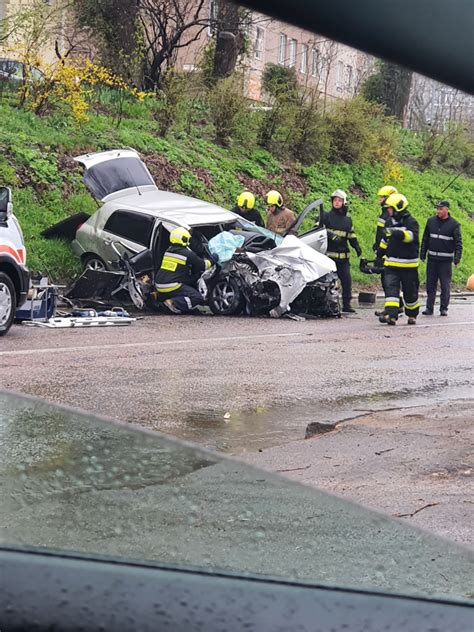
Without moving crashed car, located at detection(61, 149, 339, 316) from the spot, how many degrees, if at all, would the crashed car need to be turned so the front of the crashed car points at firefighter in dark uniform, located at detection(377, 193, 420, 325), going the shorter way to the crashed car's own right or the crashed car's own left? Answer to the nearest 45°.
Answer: approximately 45° to the crashed car's own left

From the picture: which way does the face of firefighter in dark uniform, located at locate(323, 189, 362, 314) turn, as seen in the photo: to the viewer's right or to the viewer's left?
to the viewer's left

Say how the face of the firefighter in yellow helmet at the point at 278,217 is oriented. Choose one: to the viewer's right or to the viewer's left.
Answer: to the viewer's left

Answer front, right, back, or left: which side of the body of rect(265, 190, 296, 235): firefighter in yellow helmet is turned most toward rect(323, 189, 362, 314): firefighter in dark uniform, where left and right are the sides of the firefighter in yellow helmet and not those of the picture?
left

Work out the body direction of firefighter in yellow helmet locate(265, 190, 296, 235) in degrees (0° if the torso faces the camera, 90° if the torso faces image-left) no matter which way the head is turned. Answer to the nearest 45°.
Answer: approximately 45°

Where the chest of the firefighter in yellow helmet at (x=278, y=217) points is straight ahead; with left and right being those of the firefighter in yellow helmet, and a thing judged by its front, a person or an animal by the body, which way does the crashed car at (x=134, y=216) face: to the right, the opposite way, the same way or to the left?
to the left

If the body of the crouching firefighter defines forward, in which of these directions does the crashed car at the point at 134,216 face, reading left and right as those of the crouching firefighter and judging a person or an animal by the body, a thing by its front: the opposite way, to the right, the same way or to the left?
to the right

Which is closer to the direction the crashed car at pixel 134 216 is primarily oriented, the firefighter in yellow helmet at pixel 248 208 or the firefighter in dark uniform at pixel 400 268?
the firefighter in dark uniform

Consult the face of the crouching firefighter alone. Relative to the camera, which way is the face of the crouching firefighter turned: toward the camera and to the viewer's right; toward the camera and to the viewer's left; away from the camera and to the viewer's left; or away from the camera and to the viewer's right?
away from the camera and to the viewer's right
